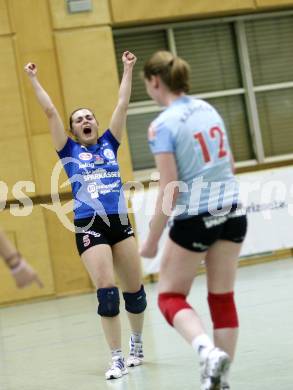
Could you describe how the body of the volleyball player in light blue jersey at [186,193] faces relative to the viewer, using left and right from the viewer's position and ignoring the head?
facing away from the viewer and to the left of the viewer

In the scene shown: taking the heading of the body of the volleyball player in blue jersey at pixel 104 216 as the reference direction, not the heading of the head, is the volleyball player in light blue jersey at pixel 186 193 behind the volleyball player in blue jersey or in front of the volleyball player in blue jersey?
in front

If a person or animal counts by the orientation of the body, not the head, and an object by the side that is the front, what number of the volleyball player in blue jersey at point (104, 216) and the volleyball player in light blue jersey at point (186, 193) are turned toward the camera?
1

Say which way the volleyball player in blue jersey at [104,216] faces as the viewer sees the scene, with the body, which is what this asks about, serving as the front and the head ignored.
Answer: toward the camera

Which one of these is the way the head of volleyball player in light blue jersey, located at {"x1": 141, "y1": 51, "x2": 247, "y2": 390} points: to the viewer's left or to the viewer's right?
to the viewer's left
